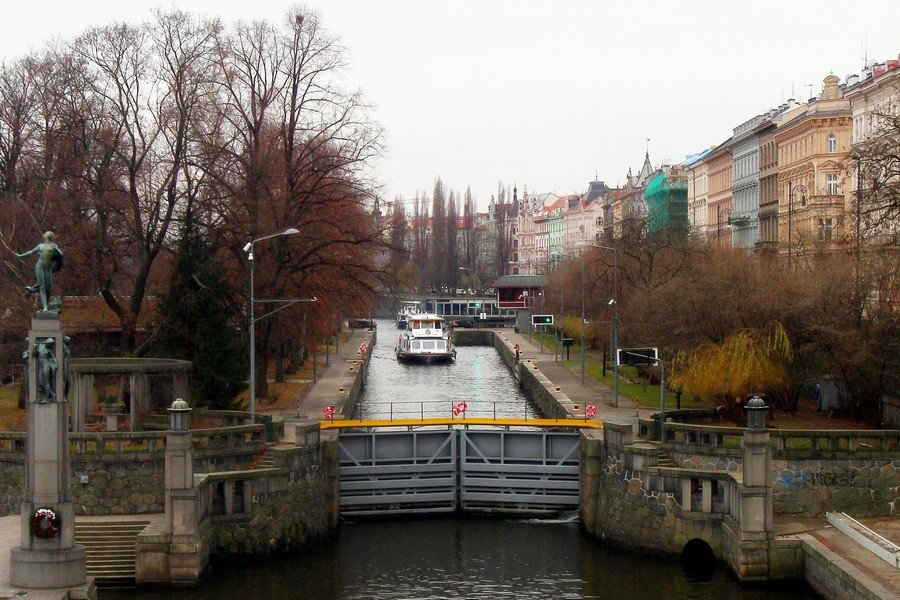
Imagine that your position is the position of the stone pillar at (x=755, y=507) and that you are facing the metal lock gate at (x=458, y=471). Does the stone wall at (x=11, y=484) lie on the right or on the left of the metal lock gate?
left

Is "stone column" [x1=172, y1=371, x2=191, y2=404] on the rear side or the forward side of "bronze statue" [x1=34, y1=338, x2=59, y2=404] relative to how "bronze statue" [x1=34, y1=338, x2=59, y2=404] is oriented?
on the rear side

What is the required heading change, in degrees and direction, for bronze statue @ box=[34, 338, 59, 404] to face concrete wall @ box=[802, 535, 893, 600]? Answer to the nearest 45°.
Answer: approximately 90° to its left

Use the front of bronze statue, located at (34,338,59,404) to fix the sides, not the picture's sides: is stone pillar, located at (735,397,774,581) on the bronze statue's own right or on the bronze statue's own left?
on the bronze statue's own left

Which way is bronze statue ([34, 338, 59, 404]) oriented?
toward the camera

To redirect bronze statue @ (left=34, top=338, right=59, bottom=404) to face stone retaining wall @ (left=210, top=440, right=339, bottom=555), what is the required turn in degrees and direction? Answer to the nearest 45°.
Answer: approximately 135° to its left
